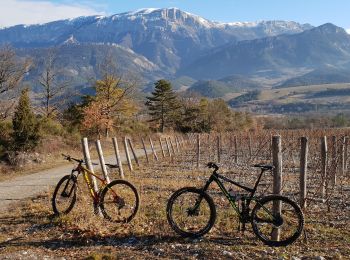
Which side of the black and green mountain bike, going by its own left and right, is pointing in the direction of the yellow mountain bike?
front

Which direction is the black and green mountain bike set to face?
to the viewer's left

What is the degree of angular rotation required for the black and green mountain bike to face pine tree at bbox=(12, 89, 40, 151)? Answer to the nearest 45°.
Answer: approximately 45° to its right

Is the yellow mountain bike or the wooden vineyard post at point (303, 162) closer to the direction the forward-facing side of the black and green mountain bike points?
the yellow mountain bike

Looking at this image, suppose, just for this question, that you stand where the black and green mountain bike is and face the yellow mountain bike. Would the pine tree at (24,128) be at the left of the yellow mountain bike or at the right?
right

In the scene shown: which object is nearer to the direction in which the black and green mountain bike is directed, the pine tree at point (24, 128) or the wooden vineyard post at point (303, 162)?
the pine tree

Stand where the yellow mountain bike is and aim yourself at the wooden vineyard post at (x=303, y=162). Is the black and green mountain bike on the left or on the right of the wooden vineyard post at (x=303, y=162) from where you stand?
right

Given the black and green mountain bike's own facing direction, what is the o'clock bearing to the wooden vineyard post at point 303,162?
The wooden vineyard post is roughly at 4 o'clock from the black and green mountain bike.
